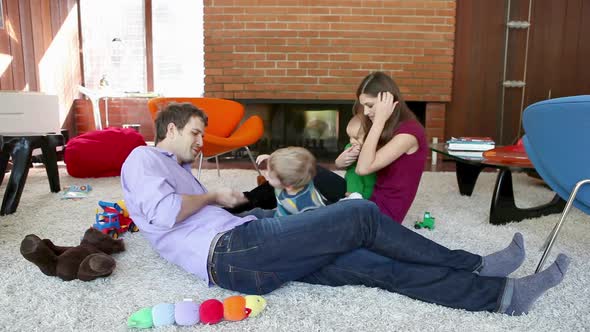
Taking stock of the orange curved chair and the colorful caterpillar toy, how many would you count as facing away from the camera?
0

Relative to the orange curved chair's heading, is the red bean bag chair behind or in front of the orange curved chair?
behind

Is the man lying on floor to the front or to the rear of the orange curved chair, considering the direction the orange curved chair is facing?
to the front

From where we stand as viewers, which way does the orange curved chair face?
facing the viewer and to the right of the viewer

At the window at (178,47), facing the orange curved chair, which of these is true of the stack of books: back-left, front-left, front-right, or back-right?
front-left

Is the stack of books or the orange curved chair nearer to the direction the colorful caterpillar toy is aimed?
the stack of books

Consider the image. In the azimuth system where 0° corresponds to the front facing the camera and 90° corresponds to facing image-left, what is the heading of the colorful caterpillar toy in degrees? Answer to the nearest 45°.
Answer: approximately 270°

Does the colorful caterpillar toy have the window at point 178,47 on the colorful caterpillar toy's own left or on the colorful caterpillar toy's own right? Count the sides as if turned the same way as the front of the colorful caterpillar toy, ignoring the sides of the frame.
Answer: on the colorful caterpillar toy's own left

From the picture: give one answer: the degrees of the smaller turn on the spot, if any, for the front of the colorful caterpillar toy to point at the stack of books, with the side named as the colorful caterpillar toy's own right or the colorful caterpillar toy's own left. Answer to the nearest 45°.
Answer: approximately 45° to the colorful caterpillar toy's own left

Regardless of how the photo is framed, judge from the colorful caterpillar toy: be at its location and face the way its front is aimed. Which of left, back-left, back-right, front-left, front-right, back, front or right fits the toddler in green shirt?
front-left

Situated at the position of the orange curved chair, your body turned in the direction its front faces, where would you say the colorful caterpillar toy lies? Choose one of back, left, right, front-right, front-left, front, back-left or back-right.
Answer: front-right

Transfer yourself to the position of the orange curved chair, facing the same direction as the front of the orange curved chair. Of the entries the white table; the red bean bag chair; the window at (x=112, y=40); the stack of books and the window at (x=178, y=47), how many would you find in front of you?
1

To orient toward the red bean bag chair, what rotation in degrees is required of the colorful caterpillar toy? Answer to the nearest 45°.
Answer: approximately 90° to its left

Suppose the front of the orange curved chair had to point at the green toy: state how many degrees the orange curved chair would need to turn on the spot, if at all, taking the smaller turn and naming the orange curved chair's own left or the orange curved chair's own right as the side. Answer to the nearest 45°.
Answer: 0° — it already faces it

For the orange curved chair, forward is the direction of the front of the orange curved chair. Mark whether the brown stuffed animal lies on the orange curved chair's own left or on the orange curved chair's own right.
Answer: on the orange curved chair's own right
